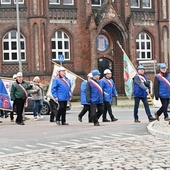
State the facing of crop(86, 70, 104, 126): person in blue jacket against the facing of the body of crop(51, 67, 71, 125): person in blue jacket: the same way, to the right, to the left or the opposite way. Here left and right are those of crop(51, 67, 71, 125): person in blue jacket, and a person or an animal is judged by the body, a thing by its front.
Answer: the same way

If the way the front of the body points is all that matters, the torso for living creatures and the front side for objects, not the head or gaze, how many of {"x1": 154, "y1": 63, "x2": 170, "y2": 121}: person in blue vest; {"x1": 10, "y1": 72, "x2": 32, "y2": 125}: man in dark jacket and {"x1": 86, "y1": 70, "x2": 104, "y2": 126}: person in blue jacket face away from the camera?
0

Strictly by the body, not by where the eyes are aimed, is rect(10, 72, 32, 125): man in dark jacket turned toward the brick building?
no

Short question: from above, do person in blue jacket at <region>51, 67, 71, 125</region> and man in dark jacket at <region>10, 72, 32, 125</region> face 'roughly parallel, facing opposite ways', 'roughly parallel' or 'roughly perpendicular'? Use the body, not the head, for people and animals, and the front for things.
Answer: roughly parallel

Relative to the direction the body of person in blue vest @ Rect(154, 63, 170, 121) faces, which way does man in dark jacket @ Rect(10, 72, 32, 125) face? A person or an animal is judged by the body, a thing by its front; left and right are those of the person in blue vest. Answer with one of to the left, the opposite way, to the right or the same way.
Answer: the same way

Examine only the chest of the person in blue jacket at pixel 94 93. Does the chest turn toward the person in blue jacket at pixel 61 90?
no

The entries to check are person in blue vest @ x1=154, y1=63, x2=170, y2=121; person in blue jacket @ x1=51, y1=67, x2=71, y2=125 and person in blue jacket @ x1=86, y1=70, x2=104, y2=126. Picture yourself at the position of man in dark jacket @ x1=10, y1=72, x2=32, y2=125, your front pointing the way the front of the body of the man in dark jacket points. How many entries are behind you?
0

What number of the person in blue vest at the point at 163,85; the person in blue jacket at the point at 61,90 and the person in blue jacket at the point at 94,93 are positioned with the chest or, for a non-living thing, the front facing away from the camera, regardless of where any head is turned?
0

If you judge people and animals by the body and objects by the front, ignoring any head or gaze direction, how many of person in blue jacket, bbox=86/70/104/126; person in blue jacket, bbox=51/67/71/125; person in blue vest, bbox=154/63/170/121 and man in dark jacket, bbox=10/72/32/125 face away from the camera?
0

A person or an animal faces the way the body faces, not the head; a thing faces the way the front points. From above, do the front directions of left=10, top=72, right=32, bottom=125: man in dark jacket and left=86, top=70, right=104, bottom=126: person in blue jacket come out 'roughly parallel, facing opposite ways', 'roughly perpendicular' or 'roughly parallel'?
roughly parallel
